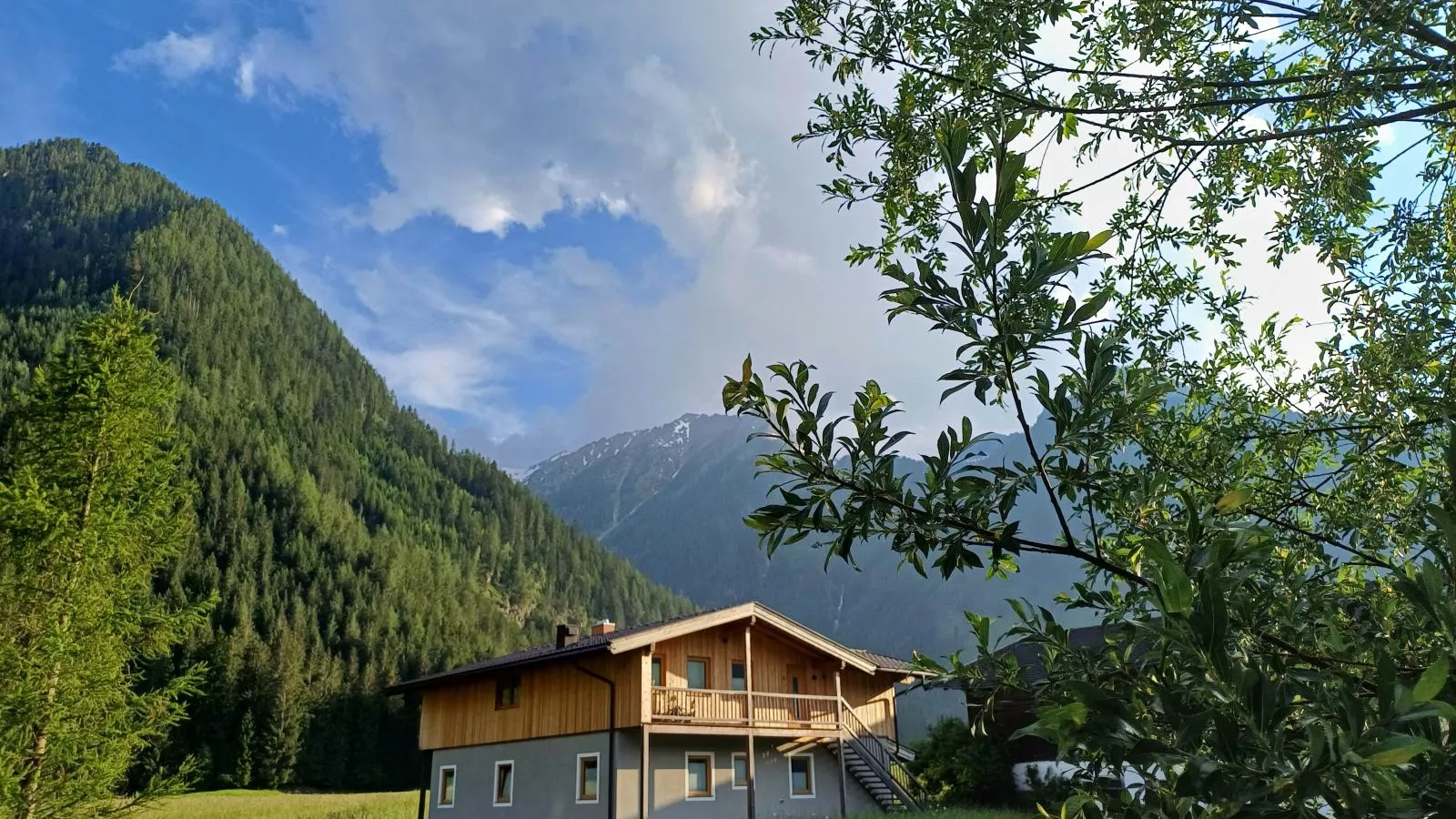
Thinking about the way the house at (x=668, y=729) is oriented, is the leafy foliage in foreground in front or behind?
in front

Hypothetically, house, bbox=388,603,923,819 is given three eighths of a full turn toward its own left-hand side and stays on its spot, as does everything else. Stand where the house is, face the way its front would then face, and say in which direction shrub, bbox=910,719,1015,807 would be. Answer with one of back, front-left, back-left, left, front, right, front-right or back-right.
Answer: right

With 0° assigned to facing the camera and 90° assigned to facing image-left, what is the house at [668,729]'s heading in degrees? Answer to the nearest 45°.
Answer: approximately 315°

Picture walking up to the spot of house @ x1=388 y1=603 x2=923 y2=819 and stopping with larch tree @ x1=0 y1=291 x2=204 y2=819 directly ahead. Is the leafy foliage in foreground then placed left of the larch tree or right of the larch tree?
left

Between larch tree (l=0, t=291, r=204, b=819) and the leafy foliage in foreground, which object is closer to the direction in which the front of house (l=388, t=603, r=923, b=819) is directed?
the leafy foliage in foreground

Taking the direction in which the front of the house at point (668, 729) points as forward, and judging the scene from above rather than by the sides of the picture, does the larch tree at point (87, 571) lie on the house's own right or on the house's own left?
on the house's own right
